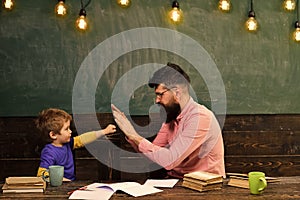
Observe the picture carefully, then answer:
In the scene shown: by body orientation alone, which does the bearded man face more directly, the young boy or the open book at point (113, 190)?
the young boy

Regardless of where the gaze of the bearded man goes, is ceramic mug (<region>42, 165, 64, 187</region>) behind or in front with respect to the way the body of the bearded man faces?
in front

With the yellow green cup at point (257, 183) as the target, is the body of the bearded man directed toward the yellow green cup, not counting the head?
no

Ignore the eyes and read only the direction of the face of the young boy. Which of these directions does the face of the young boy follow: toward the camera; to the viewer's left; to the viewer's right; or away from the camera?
to the viewer's right

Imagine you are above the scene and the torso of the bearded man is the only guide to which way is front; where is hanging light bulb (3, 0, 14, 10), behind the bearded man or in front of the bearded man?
in front

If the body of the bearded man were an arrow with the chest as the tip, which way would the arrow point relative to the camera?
to the viewer's left

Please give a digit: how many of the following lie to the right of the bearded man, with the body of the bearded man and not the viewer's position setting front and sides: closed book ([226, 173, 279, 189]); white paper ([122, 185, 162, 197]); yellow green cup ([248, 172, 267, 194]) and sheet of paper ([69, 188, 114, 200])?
0

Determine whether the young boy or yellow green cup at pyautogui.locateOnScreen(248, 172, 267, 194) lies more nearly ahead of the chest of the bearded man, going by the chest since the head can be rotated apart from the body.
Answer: the young boy

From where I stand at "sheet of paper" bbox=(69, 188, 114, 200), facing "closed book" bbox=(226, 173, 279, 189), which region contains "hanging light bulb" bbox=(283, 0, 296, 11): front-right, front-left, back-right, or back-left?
front-left

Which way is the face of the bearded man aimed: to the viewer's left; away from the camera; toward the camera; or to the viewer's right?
to the viewer's left

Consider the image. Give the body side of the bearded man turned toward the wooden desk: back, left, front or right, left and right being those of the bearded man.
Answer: left

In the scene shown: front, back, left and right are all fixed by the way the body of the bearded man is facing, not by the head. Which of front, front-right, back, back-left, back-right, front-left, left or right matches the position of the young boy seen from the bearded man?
front
